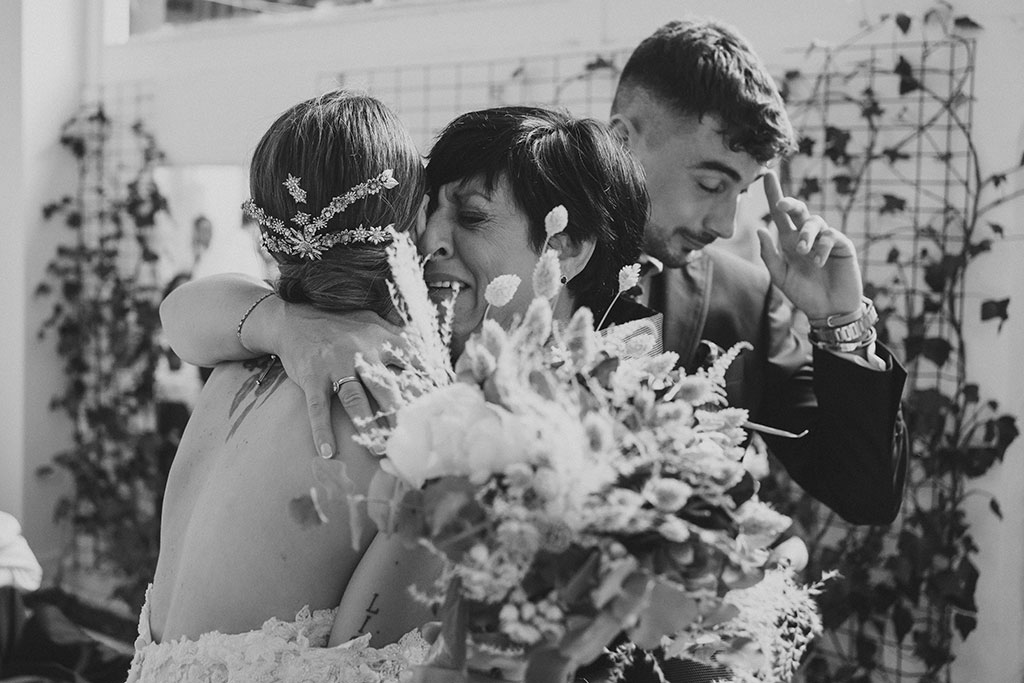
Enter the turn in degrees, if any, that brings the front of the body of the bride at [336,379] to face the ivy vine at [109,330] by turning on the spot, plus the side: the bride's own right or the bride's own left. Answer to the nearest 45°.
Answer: approximately 45° to the bride's own left

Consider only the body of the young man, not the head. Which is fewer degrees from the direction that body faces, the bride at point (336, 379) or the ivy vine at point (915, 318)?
the bride

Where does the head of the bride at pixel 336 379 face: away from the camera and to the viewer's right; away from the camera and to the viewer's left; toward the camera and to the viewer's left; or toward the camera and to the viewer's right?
away from the camera and to the viewer's right

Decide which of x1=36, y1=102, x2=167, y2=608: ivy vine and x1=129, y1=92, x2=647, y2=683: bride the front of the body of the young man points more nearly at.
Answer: the bride
